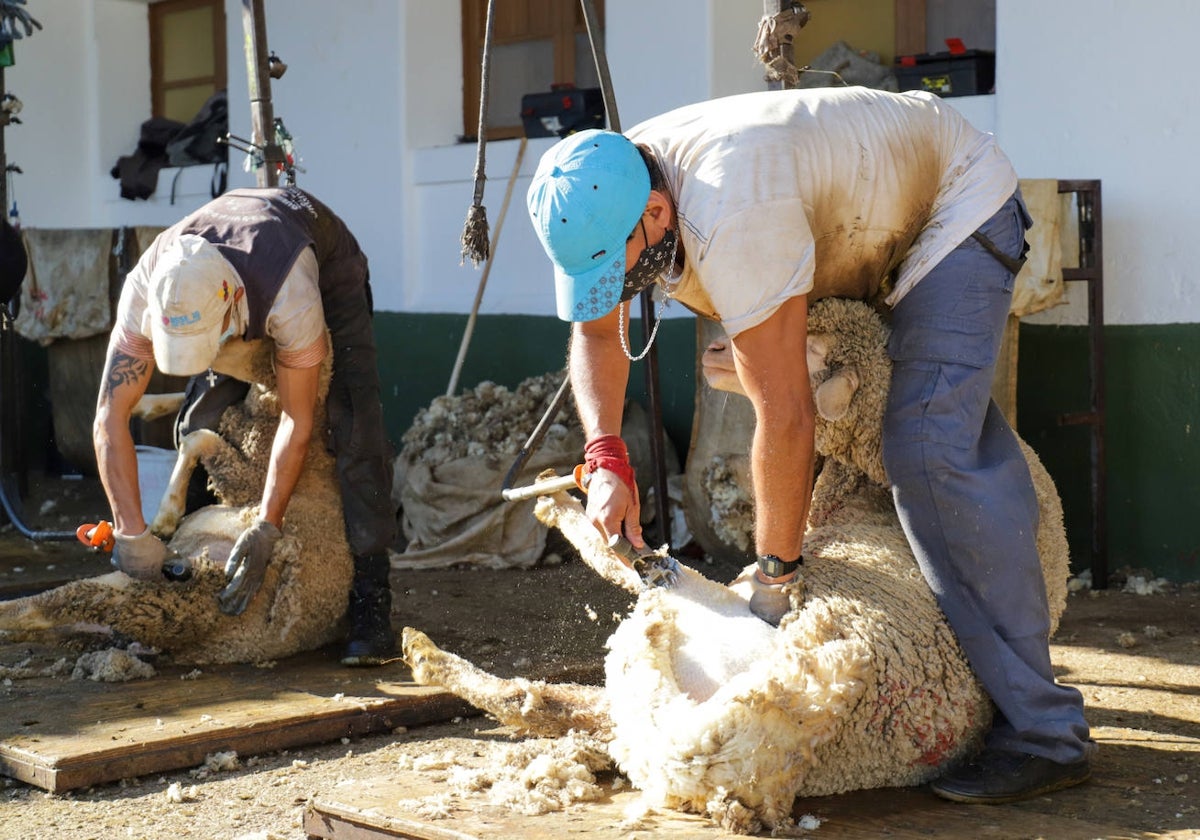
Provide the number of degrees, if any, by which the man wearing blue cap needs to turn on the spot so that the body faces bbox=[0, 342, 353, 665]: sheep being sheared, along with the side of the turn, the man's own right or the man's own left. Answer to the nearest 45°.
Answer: approximately 45° to the man's own right

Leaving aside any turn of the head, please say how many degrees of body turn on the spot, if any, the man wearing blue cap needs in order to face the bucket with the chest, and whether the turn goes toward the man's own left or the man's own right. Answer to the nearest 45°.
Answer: approximately 45° to the man's own right

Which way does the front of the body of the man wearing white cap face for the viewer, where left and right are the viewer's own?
facing the viewer and to the left of the viewer

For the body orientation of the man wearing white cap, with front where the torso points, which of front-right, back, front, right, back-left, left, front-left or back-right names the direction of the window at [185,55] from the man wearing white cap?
back-right

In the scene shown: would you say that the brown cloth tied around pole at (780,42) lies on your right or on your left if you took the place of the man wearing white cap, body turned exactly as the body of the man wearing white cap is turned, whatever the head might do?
on your left

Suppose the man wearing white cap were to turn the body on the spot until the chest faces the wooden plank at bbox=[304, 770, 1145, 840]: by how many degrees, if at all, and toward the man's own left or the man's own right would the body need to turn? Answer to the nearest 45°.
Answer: approximately 45° to the man's own left

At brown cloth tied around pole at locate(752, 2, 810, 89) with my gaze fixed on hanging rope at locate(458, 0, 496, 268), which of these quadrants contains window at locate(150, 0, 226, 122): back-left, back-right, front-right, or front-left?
front-right

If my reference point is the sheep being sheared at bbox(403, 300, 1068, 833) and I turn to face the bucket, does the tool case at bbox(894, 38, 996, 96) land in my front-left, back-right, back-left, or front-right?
front-right

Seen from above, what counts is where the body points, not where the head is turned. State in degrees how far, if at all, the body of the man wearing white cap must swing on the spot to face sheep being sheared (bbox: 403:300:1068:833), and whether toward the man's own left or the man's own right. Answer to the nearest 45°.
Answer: approximately 90° to the man's own left

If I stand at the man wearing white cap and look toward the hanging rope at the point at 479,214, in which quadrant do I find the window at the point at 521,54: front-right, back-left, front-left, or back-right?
front-left

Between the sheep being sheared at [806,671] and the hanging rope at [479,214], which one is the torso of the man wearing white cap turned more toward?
the sheep being sheared

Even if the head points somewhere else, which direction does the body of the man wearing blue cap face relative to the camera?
to the viewer's left

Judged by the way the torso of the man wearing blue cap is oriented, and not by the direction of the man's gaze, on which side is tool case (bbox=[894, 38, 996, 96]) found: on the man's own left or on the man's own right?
on the man's own right

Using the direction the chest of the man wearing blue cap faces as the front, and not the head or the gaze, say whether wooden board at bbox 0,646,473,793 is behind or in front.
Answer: in front

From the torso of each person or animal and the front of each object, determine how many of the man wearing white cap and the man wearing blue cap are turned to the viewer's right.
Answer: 0
